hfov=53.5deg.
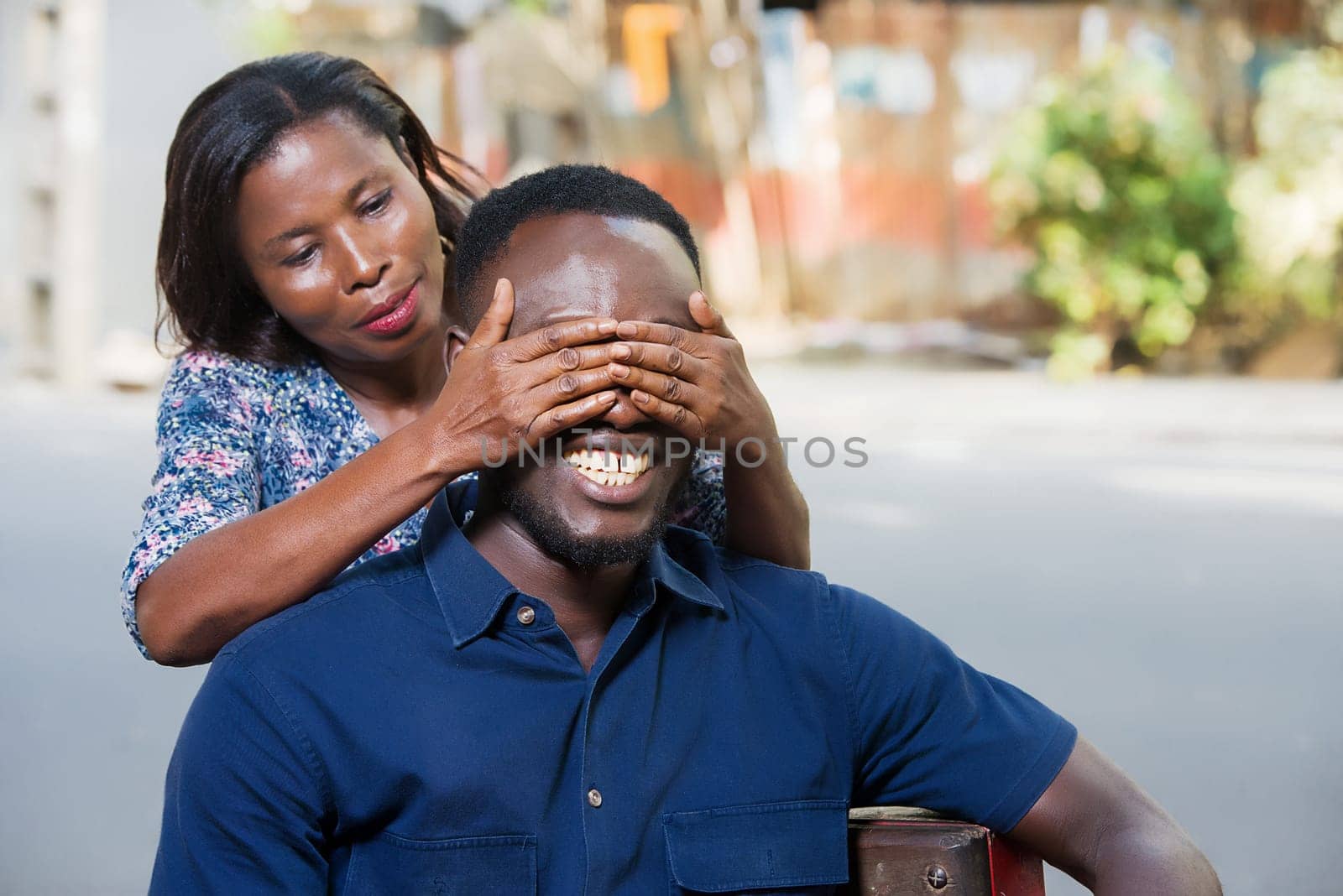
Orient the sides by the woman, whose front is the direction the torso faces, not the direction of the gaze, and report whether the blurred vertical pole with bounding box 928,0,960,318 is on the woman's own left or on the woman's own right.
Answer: on the woman's own left

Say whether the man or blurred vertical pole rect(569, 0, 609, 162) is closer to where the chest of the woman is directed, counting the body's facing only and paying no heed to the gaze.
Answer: the man

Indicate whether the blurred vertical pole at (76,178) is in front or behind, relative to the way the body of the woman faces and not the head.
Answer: behind

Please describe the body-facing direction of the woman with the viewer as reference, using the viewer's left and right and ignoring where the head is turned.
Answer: facing the viewer and to the right of the viewer

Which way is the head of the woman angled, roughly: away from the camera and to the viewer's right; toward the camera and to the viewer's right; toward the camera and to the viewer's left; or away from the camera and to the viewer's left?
toward the camera and to the viewer's right

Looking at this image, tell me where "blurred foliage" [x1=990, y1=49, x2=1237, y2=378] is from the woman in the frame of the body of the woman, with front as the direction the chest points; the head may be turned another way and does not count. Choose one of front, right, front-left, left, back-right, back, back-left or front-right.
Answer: back

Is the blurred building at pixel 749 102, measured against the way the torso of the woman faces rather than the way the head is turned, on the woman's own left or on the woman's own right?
on the woman's own left

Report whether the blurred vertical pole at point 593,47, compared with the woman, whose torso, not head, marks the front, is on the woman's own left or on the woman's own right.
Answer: on the woman's own left

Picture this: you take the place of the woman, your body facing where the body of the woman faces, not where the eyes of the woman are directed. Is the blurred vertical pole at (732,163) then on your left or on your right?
on your left

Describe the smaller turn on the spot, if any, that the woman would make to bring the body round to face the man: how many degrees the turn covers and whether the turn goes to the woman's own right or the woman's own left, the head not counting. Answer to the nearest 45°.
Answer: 0° — they already face them
